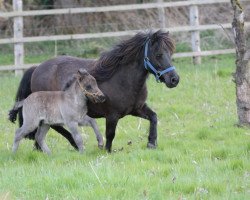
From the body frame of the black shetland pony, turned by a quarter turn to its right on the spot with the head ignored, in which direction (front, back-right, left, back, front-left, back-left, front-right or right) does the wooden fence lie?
back-right

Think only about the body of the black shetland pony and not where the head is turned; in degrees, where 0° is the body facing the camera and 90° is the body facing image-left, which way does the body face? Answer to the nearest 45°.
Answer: approximately 315°
